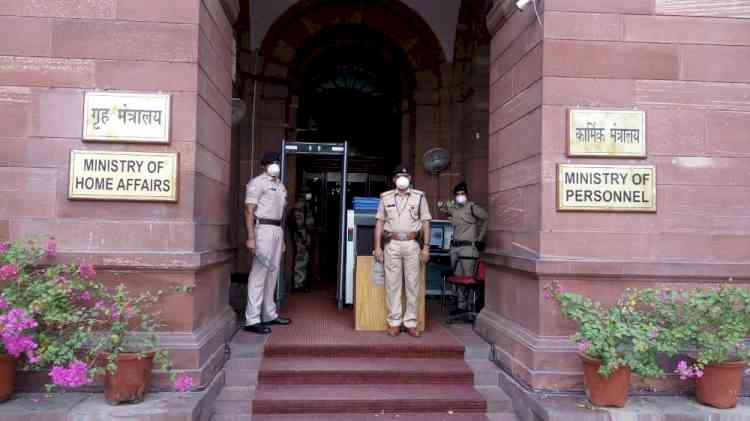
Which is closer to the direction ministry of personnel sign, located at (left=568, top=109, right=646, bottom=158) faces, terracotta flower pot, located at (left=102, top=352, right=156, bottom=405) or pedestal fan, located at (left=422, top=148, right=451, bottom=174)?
the terracotta flower pot

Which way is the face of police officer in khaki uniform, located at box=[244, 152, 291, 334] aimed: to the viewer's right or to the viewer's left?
to the viewer's right

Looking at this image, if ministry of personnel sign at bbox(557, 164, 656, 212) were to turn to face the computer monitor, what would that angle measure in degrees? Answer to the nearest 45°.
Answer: approximately 135° to its right

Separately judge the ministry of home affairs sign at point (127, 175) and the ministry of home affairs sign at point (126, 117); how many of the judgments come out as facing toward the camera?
2

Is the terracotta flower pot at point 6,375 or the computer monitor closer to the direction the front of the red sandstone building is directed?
the terracotta flower pot
